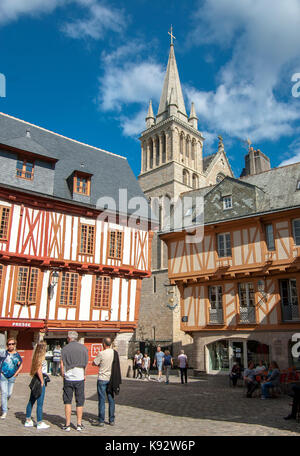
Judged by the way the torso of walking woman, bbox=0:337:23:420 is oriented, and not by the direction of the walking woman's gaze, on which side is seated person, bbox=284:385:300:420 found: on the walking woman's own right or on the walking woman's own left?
on the walking woman's own left

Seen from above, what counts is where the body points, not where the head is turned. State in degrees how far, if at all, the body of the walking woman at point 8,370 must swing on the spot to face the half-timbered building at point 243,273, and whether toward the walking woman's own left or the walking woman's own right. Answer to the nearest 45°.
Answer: approximately 135° to the walking woman's own left

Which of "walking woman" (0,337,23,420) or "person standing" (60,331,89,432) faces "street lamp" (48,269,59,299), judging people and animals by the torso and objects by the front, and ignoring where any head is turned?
the person standing

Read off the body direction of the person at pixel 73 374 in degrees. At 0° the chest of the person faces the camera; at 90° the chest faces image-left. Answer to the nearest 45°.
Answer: approximately 180°

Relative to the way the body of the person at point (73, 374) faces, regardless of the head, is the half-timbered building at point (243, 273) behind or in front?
in front

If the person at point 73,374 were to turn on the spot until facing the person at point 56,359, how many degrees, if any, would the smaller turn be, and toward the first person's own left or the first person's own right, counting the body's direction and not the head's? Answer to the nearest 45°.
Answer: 0° — they already face them

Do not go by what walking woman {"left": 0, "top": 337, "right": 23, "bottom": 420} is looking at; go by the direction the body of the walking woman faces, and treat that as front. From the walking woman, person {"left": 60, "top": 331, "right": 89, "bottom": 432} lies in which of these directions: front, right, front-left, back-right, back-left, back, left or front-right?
front-left

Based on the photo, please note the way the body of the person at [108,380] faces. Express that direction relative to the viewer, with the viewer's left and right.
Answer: facing away from the viewer and to the left of the viewer
